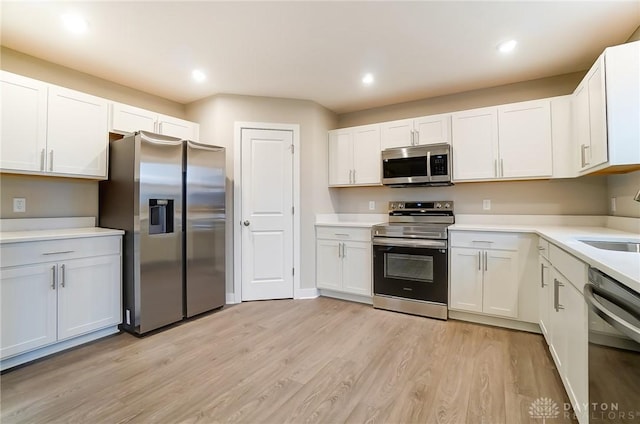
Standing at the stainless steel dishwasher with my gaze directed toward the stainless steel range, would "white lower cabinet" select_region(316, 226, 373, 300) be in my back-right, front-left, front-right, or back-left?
front-left

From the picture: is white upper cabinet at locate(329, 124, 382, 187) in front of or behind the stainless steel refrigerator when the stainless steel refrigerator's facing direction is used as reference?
in front

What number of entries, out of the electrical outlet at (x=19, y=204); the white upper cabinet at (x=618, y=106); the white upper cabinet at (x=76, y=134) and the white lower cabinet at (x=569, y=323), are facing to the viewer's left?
2

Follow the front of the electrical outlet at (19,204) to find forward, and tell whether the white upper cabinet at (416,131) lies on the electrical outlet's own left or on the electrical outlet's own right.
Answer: on the electrical outlet's own left

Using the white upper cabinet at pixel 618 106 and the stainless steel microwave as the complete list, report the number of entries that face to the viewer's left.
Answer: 1

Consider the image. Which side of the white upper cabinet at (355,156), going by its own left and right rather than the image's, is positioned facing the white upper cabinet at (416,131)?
left

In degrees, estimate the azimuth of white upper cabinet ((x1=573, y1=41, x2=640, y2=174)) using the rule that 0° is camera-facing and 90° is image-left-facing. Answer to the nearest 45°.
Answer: approximately 90°

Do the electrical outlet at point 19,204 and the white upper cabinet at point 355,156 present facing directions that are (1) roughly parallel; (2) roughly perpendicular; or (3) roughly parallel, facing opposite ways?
roughly perpendicular

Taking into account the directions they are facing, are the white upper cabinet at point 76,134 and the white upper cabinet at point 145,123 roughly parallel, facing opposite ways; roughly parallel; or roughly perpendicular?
roughly parallel

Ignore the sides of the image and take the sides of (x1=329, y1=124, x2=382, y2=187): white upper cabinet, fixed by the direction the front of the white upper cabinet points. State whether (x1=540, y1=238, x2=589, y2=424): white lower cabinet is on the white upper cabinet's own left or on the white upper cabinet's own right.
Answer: on the white upper cabinet's own left

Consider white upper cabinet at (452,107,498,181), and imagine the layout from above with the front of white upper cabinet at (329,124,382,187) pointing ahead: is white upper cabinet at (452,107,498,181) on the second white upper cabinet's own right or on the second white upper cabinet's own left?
on the second white upper cabinet's own left

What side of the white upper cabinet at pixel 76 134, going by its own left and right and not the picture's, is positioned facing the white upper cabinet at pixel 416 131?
front
